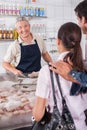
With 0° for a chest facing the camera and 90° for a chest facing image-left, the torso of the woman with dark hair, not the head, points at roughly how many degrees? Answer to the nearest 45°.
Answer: approximately 135°

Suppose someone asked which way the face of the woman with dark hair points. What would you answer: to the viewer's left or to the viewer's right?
to the viewer's left

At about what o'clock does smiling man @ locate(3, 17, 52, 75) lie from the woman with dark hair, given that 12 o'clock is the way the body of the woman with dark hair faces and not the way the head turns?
The smiling man is roughly at 1 o'clock from the woman with dark hair.
